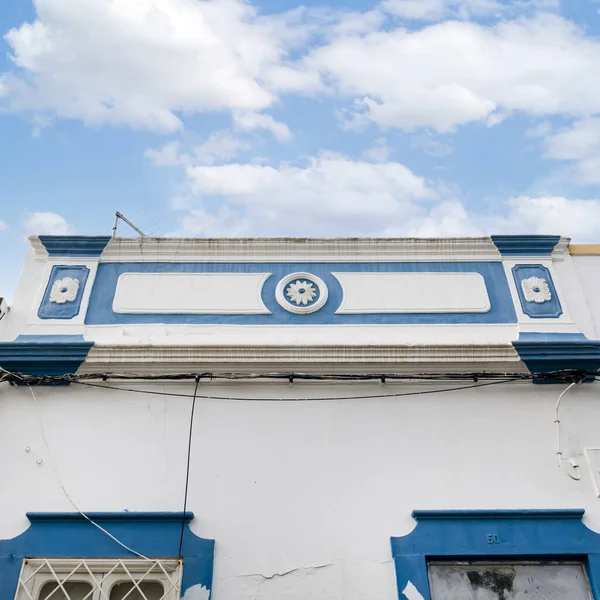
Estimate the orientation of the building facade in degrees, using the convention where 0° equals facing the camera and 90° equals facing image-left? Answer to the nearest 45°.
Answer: approximately 0°
